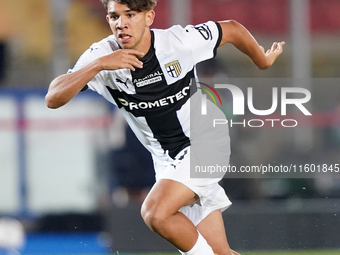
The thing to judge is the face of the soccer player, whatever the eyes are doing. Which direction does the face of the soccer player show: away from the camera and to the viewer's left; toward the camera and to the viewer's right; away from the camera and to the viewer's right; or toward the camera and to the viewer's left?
toward the camera and to the viewer's left

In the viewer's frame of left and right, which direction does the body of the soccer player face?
facing the viewer and to the left of the viewer
